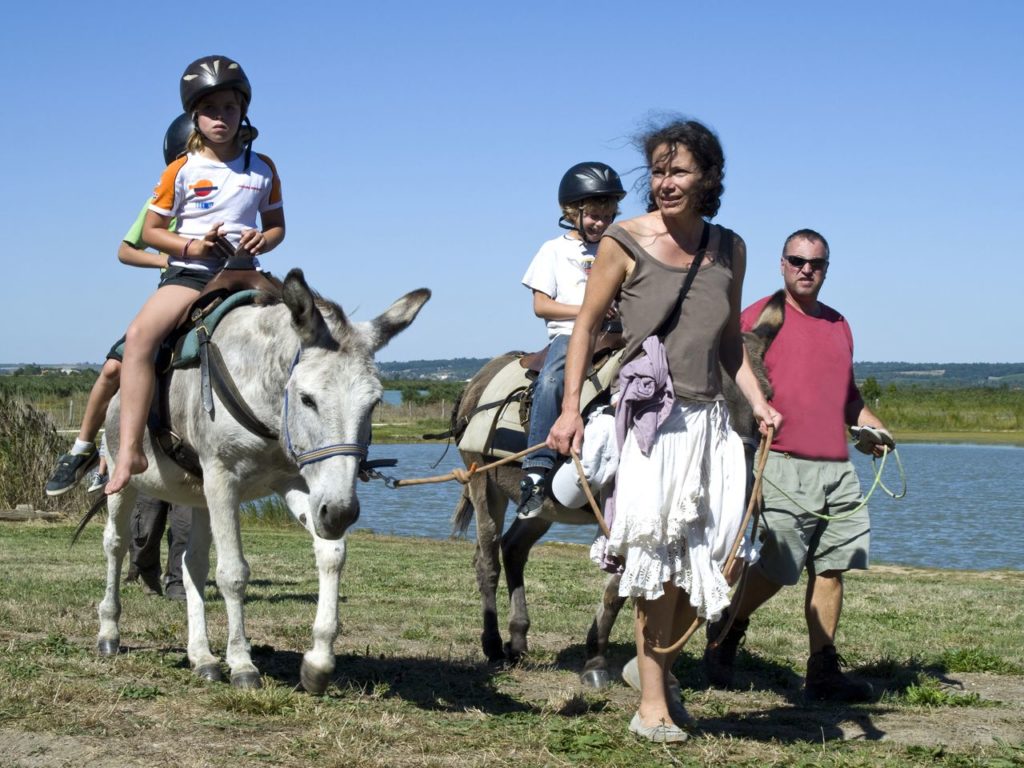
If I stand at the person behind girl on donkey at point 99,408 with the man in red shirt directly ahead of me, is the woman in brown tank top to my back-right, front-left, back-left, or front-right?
front-right

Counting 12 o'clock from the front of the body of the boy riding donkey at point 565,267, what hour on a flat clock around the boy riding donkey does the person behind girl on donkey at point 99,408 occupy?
The person behind girl on donkey is roughly at 4 o'clock from the boy riding donkey.

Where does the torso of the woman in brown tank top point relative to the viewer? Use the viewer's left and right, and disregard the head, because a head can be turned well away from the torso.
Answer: facing the viewer

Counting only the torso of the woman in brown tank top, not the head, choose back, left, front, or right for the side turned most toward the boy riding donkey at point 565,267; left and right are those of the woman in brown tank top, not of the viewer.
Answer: back

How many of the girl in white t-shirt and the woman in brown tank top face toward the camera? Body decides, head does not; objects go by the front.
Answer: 2

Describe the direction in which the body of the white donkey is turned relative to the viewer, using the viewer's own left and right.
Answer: facing the viewer and to the right of the viewer

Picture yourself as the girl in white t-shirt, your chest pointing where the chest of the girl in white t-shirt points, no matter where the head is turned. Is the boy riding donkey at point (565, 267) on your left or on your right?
on your left

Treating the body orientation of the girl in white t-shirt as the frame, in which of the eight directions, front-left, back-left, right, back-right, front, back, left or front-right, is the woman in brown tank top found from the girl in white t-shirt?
front-left

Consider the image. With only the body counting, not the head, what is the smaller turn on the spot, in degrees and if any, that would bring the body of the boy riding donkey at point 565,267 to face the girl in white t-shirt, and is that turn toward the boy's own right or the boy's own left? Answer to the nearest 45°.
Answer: approximately 90° to the boy's own right

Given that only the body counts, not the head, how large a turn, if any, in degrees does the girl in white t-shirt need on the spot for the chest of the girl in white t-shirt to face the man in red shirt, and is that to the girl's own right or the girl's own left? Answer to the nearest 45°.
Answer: approximately 90° to the girl's own left

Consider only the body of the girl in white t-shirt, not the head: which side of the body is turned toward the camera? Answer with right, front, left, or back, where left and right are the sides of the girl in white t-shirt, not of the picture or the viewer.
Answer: front

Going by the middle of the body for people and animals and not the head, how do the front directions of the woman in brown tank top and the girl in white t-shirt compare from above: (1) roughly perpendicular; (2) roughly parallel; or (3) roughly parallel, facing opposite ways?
roughly parallel

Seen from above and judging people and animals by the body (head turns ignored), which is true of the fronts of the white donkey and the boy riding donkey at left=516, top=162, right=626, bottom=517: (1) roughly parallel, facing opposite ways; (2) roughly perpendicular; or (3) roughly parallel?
roughly parallel
